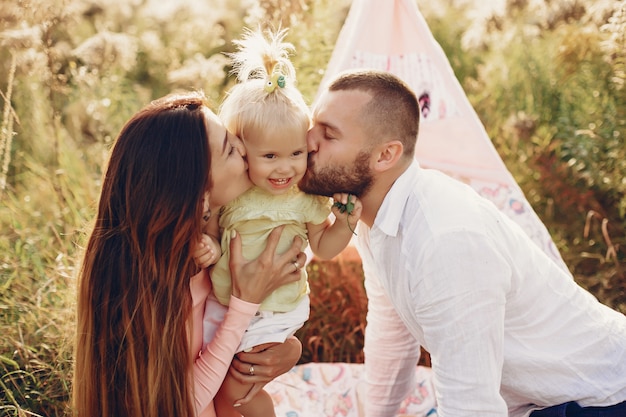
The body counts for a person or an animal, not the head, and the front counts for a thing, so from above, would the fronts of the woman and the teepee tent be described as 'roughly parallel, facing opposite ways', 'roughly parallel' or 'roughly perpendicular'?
roughly perpendicular

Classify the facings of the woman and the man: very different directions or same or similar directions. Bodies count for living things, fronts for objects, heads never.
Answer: very different directions

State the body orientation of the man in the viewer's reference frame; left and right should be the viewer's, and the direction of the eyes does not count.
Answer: facing to the left of the viewer

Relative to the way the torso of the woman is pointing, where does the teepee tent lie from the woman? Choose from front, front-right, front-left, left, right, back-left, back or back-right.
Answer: front-left

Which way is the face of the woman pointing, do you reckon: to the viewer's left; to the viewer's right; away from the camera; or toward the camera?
to the viewer's right

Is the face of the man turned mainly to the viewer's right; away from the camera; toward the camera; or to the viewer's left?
to the viewer's left

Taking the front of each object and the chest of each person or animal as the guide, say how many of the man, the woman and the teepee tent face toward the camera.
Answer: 1

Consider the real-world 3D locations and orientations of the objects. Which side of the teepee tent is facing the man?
front

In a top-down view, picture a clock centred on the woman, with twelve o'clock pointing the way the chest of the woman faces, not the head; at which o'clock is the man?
The man is roughly at 12 o'clock from the woman.

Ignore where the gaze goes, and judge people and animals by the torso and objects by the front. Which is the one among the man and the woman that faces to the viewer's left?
the man

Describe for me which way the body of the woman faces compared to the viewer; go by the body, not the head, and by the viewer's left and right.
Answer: facing to the right of the viewer

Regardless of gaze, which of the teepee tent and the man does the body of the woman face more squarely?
the man

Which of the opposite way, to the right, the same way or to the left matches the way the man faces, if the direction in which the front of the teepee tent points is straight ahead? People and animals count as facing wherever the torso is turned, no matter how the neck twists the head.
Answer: to the right

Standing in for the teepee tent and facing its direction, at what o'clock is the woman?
The woman is roughly at 1 o'clock from the teepee tent.

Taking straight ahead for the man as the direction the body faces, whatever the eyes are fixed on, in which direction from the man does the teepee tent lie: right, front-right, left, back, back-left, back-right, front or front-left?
right

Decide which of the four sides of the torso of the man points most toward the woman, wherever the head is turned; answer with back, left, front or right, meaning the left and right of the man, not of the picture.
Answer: front
